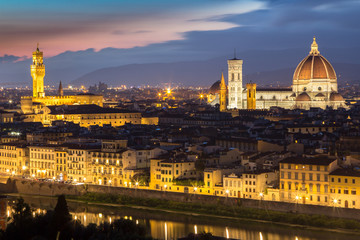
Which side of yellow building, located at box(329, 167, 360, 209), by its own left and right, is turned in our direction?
front

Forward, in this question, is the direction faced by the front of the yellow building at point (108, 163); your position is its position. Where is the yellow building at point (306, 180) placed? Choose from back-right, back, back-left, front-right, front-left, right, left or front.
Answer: front-left

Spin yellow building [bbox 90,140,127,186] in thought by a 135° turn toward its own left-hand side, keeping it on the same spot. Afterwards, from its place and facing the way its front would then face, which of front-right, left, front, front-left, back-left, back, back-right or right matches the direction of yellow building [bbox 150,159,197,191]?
right

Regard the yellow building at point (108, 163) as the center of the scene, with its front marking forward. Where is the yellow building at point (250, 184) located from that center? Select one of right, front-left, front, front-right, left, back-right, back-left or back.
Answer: front-left

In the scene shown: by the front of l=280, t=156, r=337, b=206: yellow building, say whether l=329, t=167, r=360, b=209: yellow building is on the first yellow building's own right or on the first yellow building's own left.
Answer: on the first yellow building's own left

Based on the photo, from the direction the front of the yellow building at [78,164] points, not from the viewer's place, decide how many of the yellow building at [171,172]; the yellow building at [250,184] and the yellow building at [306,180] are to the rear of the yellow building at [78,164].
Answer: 0

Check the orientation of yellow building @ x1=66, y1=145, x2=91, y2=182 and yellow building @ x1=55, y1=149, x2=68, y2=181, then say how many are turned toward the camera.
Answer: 2

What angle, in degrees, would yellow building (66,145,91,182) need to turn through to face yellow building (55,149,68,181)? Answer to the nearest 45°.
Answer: approximately 135° to its right

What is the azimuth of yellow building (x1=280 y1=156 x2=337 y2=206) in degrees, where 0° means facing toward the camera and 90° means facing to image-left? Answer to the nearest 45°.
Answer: approximately 0°

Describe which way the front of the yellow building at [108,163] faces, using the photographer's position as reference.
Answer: facing the viewer

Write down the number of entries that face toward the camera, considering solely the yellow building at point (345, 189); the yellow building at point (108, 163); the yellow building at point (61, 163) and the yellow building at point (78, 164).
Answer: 4

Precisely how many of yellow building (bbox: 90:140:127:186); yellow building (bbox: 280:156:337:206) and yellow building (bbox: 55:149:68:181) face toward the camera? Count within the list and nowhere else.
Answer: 3
